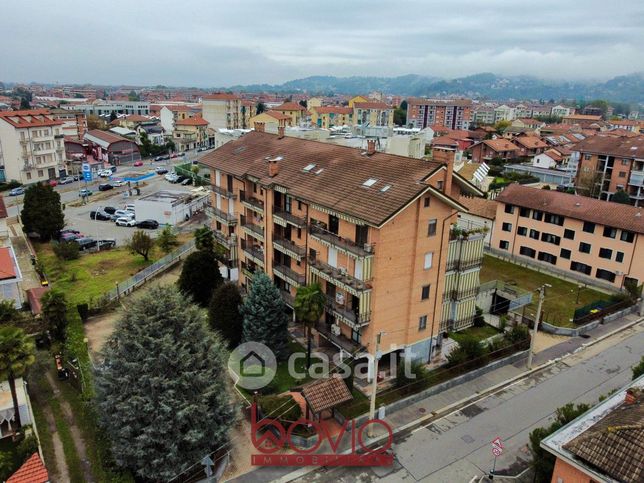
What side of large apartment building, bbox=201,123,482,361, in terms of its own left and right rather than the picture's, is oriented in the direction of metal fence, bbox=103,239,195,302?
right

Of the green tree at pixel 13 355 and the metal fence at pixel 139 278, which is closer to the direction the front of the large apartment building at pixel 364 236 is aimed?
the green tree

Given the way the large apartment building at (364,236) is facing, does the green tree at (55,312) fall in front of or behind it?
in front

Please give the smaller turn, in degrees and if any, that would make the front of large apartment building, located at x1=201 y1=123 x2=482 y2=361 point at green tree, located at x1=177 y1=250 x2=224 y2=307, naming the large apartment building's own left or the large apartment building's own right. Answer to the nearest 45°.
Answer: approximately 90° to the large apartment building's own right

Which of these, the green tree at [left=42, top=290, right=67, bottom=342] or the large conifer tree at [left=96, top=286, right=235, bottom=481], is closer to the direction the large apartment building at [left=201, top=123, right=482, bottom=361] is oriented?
the large conifer tree

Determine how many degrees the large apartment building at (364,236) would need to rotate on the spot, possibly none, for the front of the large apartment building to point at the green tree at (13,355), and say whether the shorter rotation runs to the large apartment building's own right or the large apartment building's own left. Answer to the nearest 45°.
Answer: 0° — it already faces it

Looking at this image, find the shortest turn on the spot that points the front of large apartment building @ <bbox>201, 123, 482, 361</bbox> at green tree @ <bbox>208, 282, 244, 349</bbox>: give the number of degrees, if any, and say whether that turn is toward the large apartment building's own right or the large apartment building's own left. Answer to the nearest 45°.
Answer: approximately 45° to the large apartment building's own right

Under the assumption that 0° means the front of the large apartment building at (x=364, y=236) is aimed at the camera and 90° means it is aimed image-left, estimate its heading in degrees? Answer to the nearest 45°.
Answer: approximately 45°

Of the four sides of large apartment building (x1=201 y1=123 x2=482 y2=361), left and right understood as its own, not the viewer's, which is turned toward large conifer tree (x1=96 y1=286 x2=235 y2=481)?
front

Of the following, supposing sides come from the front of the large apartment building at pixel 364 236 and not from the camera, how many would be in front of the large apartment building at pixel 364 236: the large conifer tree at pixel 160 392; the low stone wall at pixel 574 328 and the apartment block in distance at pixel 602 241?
1
